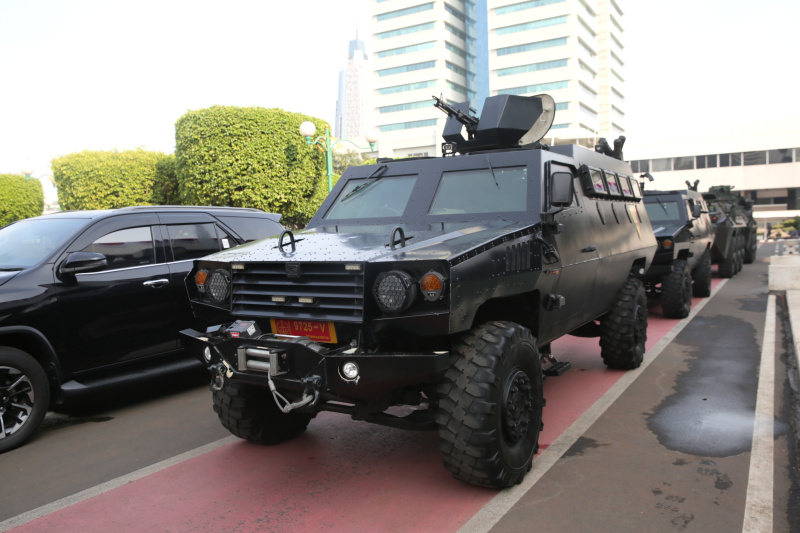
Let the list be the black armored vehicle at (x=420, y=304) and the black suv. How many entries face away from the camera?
0

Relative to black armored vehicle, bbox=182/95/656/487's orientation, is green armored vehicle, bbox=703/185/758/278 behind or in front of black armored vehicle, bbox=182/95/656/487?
behind

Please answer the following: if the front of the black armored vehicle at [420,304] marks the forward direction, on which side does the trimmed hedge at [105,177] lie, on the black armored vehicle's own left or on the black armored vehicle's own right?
on the black armored vehicle's own right

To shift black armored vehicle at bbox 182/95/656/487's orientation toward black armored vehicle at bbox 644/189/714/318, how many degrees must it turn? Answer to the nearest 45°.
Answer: approximately 180°

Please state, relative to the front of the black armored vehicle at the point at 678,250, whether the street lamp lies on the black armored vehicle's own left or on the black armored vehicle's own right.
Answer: on the black armored vehicle's own right

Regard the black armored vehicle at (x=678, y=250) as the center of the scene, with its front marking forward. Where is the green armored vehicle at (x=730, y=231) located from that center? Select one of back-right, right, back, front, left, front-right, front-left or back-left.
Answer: back

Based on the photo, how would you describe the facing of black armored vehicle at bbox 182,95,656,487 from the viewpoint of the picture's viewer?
facing the viewer and to the left of the viewer

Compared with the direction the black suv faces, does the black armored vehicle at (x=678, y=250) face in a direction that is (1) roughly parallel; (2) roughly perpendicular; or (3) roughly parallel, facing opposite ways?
roughly parallel

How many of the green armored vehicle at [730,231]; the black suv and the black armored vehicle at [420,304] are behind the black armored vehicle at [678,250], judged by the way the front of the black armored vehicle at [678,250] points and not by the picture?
1

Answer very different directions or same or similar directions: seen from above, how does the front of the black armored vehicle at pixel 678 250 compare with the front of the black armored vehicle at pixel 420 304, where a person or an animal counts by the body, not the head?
same or similar directions

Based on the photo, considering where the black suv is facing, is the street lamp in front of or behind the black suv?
behind

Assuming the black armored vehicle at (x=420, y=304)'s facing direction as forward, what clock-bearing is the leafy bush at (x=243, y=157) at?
The leafy bush is roughly at 4 o'clock from the black armored vehicle.

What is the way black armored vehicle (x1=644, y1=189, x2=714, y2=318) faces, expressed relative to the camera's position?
facing the viewer
